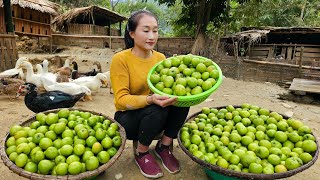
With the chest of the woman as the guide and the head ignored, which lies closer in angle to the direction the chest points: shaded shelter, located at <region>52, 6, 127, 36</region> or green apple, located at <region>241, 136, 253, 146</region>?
the green apple

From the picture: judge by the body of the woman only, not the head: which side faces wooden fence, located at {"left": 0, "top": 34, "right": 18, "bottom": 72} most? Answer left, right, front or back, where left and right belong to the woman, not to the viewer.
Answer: back

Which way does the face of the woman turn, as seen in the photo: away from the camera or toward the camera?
toward the camera

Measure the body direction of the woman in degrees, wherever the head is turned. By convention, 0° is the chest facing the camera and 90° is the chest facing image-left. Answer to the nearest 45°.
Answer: approximately 315°

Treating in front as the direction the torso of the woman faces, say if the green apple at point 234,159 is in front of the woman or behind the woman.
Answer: in front

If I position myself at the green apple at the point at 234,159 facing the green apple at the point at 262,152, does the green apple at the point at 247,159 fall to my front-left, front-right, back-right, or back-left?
front-right

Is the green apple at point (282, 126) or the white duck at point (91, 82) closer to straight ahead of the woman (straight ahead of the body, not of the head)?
the green apple

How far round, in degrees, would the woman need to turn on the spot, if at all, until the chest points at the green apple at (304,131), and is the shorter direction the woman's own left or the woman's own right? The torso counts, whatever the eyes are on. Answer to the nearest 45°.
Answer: approximately 45° to the woman's own left

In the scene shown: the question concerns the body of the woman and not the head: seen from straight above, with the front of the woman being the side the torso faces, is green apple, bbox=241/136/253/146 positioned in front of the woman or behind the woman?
in front

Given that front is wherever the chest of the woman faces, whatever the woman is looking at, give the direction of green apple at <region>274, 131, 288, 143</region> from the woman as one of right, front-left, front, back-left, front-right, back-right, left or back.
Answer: front-left

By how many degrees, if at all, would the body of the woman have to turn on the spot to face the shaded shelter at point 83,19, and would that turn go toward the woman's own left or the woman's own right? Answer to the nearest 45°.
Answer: approximately 135° to the woman's own left

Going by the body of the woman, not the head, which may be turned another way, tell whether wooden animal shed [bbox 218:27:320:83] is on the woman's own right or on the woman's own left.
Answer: on the woman's own left

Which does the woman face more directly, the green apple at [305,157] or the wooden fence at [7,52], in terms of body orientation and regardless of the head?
the green apple

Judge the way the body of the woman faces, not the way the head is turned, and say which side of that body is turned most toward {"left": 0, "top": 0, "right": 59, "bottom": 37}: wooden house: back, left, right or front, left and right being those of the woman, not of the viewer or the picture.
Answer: back

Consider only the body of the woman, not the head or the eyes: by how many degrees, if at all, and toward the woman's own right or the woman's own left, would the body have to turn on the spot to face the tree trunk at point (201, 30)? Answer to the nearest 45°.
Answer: approximately 135° to the woman's own left
